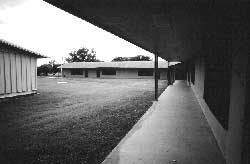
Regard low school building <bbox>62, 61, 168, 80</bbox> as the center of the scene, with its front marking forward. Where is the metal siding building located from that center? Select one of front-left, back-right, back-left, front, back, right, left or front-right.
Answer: front

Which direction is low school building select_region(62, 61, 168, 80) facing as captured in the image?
toward the camera
